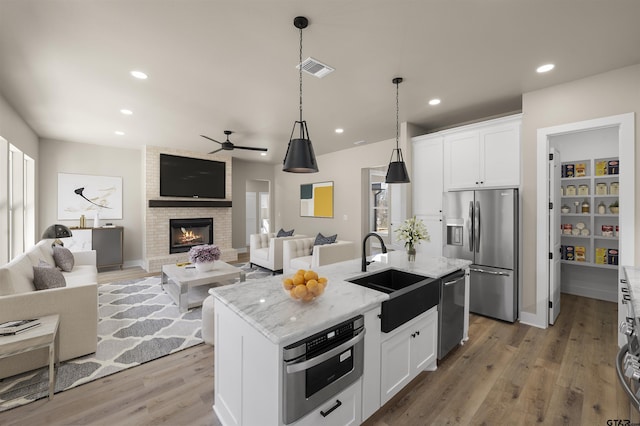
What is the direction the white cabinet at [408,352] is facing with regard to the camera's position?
facing the viewer and to the right of the viewer

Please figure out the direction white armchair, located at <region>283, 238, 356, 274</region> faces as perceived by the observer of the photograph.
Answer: facing the viewer and to the left of the viewer

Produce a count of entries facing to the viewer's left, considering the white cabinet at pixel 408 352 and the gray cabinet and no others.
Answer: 0

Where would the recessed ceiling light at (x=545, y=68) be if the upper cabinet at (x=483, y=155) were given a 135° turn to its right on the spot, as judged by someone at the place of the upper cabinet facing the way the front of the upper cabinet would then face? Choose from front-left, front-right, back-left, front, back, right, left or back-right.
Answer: back-right

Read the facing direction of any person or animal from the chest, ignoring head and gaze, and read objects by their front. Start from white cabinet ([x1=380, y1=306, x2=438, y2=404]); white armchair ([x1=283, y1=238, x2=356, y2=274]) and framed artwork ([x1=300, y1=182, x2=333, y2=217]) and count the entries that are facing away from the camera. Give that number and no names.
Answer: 0

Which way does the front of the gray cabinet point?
toward the camera

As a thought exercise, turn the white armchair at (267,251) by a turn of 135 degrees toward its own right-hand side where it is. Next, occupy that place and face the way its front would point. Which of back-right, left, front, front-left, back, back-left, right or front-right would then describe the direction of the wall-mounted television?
front-left

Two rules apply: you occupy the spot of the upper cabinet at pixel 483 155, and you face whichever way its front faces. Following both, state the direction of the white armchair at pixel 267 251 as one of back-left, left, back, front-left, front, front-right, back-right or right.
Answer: front-right

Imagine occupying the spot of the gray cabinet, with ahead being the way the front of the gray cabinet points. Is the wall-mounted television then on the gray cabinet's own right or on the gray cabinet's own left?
on the gray cabinet's own left

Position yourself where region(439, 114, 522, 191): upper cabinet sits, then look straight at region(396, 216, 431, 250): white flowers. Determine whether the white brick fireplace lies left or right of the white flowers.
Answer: right

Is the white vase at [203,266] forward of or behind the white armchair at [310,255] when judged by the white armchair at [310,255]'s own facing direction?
forward

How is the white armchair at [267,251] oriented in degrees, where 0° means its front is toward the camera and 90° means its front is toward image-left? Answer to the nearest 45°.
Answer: approximately 45°

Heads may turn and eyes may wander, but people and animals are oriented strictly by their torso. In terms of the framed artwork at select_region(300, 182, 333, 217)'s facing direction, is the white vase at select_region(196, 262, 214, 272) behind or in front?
in front

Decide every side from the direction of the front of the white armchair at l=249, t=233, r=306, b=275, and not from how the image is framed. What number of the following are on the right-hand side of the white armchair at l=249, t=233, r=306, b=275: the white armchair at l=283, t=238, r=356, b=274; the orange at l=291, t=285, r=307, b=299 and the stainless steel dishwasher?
0

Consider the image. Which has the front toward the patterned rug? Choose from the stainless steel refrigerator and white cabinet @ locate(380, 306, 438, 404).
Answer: the stainless steel refrigerator

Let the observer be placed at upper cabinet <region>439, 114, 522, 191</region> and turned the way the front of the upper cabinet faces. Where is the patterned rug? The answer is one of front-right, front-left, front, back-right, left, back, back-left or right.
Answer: front

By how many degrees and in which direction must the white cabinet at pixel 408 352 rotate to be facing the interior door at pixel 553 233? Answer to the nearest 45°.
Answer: approximately 90° to its left
